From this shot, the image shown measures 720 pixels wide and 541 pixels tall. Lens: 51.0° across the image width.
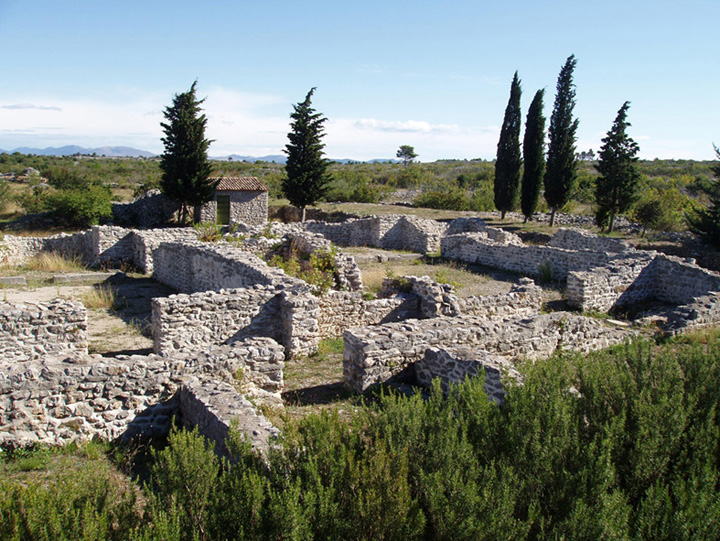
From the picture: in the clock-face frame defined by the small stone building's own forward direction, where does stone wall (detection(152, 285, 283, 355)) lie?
The stone wall is roughly at 12 o'clock from the small stone building.

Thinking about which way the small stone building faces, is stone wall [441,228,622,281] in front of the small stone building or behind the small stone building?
in front

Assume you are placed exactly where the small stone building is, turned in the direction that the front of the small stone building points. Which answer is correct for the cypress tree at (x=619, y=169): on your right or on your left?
on your left

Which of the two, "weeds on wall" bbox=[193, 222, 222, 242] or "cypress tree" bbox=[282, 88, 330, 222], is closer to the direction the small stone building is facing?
the weeds on wall

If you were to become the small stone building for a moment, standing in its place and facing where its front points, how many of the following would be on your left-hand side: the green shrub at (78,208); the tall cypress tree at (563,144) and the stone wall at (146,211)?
1

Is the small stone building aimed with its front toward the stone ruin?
yes

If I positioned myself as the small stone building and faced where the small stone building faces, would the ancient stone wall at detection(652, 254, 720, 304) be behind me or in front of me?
in front

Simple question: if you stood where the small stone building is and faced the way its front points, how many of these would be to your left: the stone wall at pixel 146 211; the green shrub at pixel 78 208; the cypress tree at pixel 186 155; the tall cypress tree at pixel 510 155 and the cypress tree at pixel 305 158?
2

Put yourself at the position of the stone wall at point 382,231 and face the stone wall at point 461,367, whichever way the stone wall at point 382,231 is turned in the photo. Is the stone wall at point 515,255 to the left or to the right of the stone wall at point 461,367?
left

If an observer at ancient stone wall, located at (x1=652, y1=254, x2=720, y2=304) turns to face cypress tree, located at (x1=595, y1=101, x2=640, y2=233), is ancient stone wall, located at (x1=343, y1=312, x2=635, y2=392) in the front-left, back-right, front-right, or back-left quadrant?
back-left

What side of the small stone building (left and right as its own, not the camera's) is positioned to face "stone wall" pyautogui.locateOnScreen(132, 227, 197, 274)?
front

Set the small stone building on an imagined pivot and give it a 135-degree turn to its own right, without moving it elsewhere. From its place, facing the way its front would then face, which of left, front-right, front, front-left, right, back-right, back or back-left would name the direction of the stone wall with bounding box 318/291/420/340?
back-left

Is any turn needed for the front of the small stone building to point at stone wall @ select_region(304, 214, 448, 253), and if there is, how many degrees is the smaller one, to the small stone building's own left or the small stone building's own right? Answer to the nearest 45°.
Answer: approximately 45° to the small stone building's own left

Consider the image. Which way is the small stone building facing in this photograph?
toward the camera

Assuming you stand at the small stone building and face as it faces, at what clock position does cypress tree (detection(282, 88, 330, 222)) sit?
The cypress tree is roughly at 9 o'clock from the small stone building.
